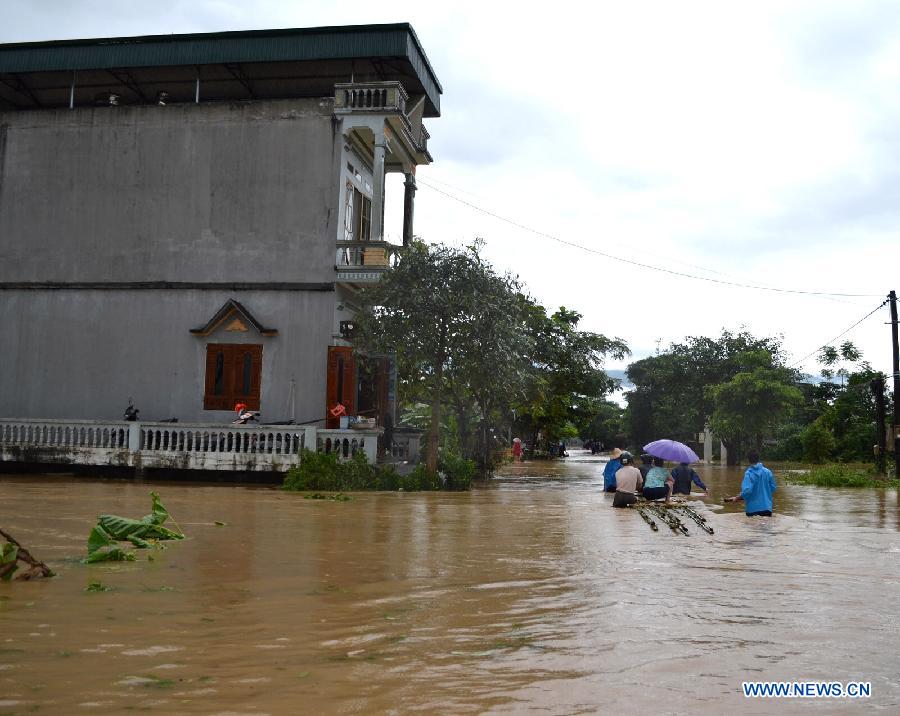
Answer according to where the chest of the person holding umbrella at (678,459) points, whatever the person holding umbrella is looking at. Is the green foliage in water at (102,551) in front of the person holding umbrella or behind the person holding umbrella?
behind

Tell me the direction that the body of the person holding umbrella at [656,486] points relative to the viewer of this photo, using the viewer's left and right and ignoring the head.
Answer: facing away from the viewer

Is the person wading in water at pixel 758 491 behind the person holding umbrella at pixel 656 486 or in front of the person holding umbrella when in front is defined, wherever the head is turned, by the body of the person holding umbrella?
behind

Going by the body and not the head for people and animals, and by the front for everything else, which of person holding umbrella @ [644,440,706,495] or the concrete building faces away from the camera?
the person holding umbrella

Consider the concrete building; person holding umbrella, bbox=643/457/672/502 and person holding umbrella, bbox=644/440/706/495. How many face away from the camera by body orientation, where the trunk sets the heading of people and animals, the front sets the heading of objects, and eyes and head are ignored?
2

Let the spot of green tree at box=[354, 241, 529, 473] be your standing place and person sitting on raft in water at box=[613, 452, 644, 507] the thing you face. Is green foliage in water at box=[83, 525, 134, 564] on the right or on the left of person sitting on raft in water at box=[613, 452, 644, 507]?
right

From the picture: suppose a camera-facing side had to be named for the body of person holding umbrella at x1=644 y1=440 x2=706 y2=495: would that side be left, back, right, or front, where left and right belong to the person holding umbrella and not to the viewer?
back
